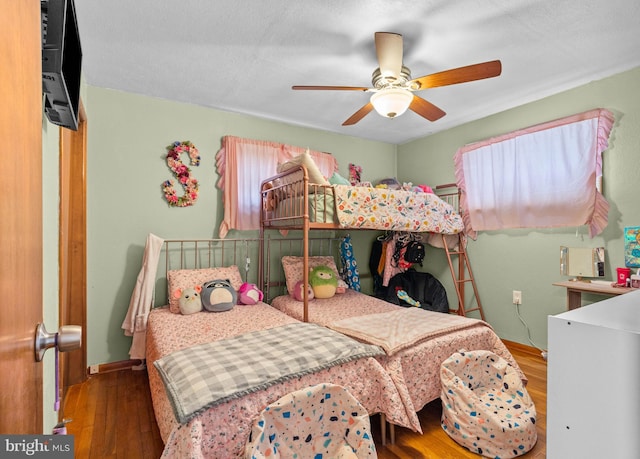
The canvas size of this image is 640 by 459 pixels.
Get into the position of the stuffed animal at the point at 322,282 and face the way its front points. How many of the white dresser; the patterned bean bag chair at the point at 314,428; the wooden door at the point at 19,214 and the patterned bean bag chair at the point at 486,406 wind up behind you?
0

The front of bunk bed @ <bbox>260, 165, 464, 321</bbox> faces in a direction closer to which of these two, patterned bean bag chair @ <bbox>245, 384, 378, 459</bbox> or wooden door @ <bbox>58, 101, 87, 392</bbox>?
the patterned bean bag chair

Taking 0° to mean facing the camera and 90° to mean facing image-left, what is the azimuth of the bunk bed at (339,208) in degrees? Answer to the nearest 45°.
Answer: approximately 315°

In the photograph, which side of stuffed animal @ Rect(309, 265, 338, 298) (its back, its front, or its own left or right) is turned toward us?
front

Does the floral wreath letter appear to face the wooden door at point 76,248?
no

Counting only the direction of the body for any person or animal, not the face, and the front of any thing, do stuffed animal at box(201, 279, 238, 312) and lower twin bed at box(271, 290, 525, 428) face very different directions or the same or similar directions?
same or similar directions

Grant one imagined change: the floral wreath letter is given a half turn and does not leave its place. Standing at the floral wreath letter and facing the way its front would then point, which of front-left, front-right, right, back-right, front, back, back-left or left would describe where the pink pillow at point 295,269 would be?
right

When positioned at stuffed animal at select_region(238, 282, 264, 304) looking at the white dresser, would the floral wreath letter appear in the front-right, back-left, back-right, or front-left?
back-right

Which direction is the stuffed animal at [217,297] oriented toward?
toward the camera

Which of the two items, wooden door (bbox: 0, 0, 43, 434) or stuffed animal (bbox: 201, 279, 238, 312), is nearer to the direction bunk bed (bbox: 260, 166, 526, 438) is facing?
the wooden door

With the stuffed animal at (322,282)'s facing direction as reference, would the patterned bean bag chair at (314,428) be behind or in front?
in front

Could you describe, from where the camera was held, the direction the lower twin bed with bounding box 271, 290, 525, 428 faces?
facing the viewer and to the right of the viewer

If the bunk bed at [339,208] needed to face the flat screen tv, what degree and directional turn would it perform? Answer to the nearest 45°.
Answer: approximately 90° to its right

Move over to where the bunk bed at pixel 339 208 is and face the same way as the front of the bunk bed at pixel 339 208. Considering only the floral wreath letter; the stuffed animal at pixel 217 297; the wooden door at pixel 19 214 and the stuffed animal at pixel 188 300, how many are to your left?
0

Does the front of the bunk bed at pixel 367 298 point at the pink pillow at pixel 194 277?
no
